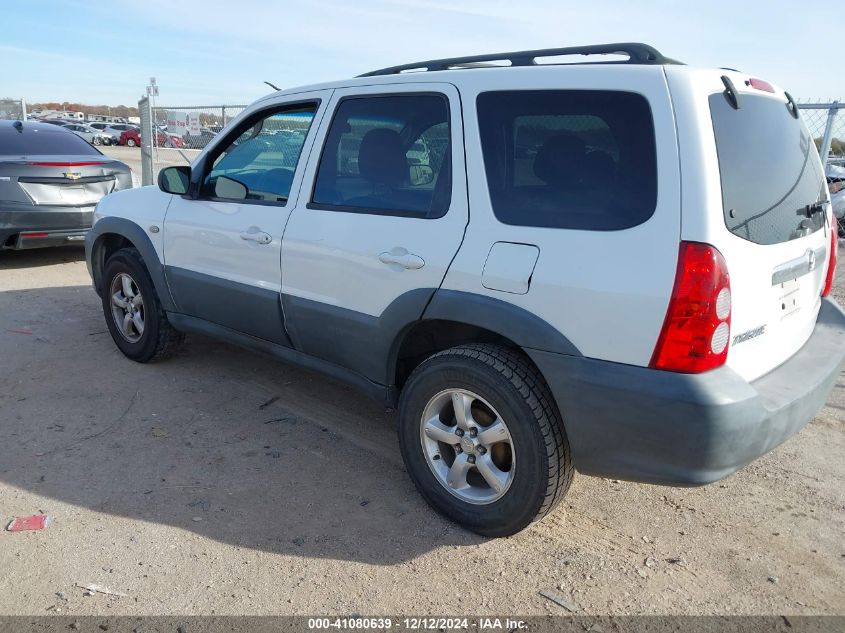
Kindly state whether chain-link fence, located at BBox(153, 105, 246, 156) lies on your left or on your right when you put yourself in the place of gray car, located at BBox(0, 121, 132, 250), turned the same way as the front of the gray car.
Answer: on your right

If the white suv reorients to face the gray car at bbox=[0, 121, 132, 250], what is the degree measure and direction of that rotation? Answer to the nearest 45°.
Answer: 0° — it already faces it

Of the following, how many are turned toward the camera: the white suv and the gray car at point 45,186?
0

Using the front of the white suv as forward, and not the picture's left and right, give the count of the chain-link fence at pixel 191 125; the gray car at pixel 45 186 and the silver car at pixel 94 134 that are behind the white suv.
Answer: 0

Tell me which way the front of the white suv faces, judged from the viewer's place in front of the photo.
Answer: facing away from the viewer and to the left of the viewer

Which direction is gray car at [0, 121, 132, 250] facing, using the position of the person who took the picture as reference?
facing away from the viewer and to the left of the viewer

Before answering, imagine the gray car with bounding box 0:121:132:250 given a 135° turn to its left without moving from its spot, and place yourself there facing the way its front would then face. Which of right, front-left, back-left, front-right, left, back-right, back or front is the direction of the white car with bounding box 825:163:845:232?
left

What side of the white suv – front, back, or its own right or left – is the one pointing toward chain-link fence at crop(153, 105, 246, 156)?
front

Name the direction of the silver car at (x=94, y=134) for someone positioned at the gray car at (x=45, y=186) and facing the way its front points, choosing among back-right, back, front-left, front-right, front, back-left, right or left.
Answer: front-right

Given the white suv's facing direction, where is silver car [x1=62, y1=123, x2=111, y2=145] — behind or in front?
in front

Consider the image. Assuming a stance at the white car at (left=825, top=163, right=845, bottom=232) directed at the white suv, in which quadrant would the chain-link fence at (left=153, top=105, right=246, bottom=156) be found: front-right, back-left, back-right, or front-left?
front-right

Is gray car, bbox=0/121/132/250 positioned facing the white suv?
no

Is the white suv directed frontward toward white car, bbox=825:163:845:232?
no
